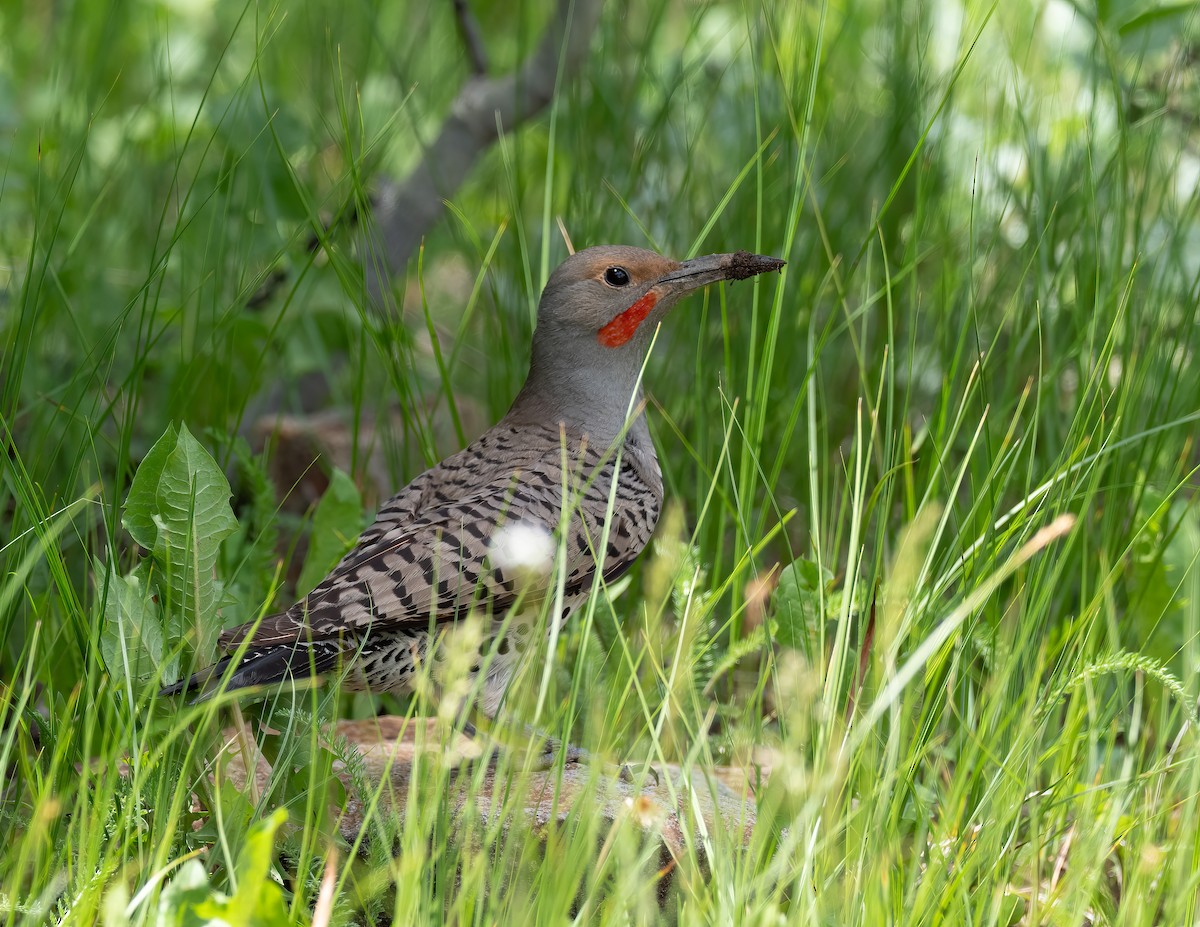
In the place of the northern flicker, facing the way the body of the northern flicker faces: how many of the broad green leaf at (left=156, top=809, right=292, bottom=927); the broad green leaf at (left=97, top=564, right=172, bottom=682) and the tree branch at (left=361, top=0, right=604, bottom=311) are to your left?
1

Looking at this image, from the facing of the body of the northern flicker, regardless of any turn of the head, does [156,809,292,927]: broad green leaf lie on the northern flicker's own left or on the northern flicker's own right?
on the northern flicker's own right

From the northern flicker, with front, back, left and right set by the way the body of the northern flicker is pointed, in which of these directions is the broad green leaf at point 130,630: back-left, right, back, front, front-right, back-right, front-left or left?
back-right

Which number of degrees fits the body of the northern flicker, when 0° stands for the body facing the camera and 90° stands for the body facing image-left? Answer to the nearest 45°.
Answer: approximately 270°

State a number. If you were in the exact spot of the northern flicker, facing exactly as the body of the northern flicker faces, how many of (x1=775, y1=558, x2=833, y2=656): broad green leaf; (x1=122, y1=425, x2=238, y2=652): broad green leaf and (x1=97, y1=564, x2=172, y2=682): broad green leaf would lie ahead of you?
1

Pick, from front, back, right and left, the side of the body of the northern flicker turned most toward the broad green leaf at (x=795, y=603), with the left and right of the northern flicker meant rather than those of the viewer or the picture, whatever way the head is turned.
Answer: front

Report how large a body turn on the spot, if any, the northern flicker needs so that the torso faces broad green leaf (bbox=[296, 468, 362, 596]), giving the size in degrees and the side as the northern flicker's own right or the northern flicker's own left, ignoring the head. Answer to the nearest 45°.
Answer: approximately 135° to the northern flicker's own left

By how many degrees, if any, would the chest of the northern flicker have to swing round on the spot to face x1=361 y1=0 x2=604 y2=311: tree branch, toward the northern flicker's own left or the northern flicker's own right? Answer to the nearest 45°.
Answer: approximately 90° to the northern flicker's own left

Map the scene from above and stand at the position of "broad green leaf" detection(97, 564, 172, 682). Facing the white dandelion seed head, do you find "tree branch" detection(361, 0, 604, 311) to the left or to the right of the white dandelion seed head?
left
